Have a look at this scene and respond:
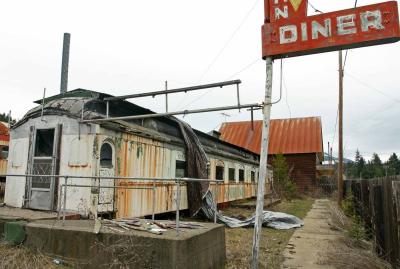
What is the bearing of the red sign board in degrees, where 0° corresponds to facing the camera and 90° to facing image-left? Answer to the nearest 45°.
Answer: approximately 45°

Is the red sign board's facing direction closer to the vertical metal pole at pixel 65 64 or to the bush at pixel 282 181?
the vertical metal pole

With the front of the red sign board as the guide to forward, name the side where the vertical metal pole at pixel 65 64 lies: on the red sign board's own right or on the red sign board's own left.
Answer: on the red sign board's own right

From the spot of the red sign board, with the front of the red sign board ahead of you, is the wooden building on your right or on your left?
on your right

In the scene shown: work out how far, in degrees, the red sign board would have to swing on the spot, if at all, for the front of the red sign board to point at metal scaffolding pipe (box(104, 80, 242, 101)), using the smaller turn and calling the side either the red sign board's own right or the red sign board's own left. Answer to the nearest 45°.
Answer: approximately 90° to the red sign board's own right
